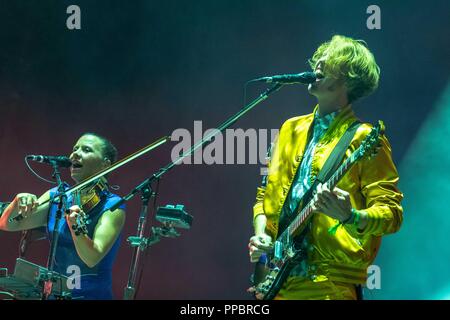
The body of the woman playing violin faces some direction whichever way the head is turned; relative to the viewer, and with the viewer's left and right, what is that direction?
facing the viewer and to the left of the viewer

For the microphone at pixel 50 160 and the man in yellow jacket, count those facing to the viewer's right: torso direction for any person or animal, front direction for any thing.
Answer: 1

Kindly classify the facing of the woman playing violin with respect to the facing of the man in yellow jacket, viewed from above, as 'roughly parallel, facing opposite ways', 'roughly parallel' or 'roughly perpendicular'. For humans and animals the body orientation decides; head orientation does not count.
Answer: roughly parallel

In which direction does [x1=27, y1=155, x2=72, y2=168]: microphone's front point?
to the viewer's right

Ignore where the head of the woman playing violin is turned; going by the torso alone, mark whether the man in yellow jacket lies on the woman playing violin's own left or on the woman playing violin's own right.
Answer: on the woman playing violin's own left

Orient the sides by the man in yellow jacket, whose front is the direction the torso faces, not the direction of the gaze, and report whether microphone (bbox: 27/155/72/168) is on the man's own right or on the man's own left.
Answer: on the man's own right

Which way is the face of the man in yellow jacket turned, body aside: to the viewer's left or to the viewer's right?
to the viewer's left

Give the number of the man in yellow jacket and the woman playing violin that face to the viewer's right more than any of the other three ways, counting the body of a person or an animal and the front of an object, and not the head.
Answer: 0
